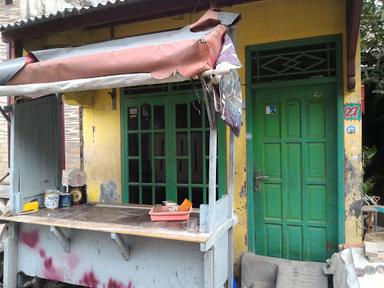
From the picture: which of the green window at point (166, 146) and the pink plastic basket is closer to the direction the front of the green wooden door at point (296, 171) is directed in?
the pink plastic basket

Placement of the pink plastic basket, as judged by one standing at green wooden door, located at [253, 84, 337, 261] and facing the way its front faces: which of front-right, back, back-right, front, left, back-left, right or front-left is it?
front-right

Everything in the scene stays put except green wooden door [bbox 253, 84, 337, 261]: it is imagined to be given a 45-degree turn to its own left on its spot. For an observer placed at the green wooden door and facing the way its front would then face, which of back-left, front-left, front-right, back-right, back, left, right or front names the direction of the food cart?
right

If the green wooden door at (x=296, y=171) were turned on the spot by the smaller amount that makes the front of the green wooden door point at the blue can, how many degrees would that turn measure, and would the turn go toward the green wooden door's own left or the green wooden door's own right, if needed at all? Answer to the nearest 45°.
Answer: approximately 90° to the green wooden door's own right

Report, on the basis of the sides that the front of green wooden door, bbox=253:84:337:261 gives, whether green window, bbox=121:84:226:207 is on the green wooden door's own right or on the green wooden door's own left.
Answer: on the green wooden door's own right

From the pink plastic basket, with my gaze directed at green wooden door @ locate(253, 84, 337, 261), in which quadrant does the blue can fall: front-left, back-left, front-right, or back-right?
back-left

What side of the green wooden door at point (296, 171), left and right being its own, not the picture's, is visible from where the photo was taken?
front
